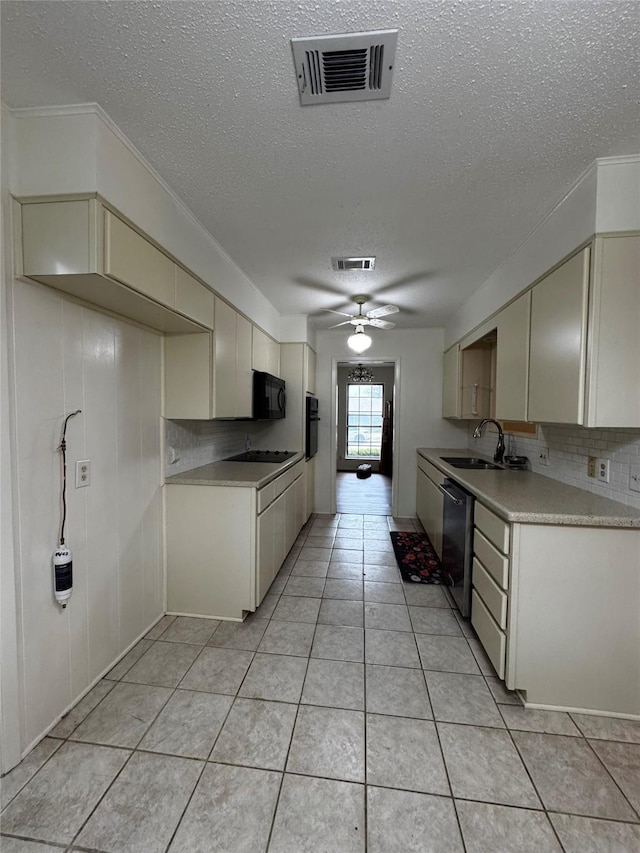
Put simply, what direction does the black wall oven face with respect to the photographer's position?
facing to the right of the viewer

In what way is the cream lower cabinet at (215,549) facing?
to the viewer's right

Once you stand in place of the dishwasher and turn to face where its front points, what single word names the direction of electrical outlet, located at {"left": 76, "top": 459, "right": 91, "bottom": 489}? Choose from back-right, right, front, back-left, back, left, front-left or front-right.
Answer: front-left

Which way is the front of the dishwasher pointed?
to the viewer's left

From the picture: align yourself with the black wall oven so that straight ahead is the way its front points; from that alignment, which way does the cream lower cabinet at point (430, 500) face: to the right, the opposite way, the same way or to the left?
the opposite way

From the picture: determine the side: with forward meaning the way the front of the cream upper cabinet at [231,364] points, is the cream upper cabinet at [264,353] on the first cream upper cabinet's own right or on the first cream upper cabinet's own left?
on the first cream upper cabinet's own left

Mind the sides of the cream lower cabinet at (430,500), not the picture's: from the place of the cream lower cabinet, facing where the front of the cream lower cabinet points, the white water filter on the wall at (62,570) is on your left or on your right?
on your left

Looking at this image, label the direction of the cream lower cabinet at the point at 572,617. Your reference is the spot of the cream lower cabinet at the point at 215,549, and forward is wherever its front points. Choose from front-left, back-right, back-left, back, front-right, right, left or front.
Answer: front-right

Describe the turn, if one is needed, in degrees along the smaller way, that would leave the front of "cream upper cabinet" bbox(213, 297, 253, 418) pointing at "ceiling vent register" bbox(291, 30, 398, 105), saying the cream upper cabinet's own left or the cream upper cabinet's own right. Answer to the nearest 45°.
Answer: approximately 90° to the cream upper cabinet's own right

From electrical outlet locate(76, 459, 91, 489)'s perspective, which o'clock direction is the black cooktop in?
The black cooktop is roughly at 9 o'clock from the electrical outlet.

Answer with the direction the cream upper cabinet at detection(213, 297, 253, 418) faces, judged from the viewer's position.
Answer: facing to the right of the viewer

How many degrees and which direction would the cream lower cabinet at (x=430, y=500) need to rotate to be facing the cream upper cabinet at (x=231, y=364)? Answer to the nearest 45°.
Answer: approximately 45° to its left

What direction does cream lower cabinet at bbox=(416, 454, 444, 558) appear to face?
to the viewer's left

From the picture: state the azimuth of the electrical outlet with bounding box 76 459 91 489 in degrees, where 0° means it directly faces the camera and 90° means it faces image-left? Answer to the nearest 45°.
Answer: approximately 315°
